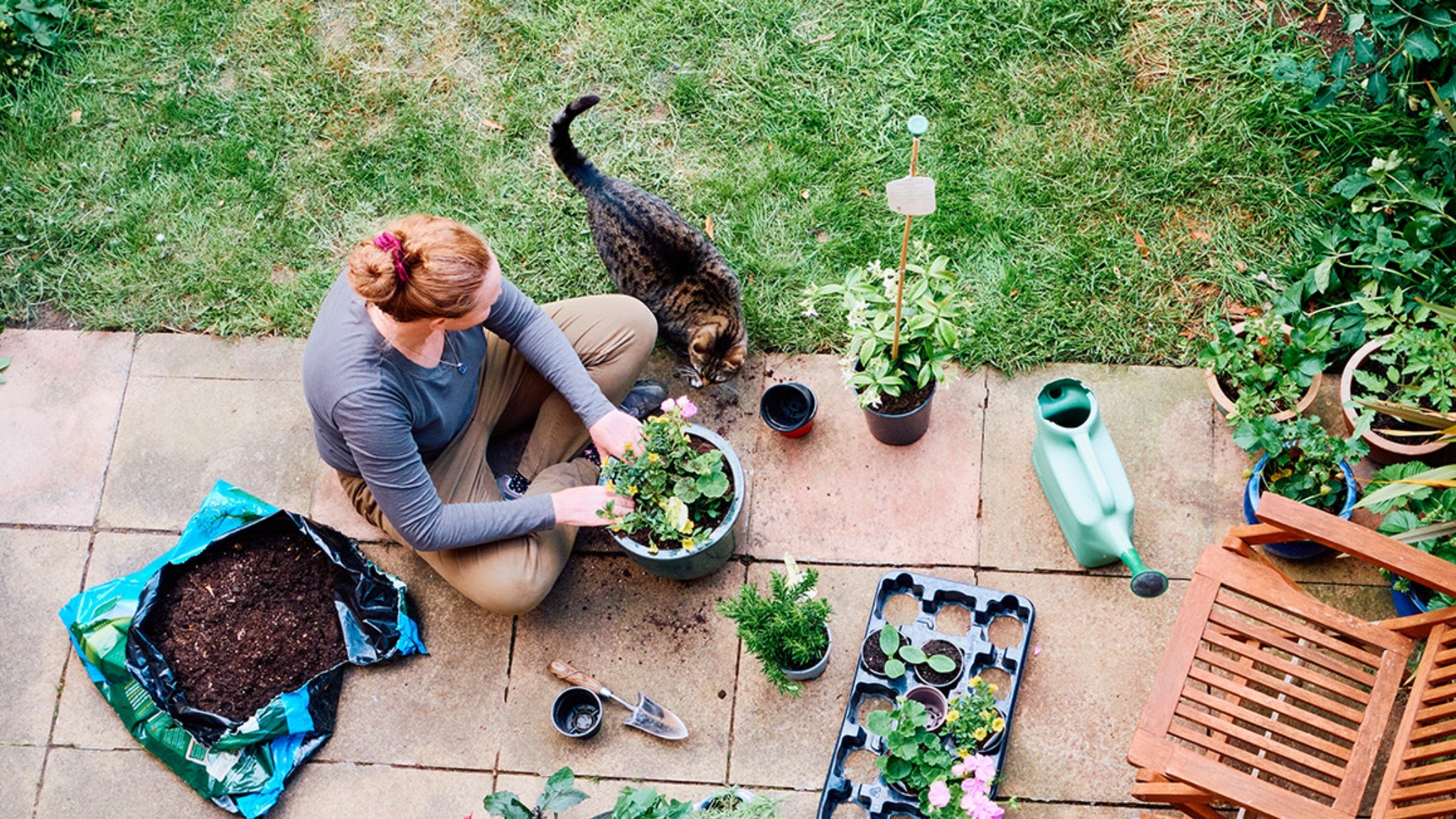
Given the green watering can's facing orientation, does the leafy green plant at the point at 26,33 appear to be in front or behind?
behind

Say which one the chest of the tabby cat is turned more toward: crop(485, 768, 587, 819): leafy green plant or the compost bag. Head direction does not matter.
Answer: the leafy green plant

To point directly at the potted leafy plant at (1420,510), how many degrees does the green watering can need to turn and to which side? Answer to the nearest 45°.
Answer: approximately 45° to its left

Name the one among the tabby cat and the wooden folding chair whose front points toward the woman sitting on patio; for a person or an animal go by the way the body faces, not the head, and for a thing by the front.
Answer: the wooden folding chair

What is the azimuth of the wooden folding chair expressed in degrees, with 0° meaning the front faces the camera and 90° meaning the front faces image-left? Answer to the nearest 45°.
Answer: approximately 90°

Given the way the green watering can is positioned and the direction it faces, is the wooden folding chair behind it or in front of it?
in front

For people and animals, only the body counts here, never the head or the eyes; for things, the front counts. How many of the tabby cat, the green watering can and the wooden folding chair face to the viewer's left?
1

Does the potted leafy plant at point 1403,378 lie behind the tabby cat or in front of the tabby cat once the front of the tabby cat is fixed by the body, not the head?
in front

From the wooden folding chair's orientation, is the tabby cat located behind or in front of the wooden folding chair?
in front
